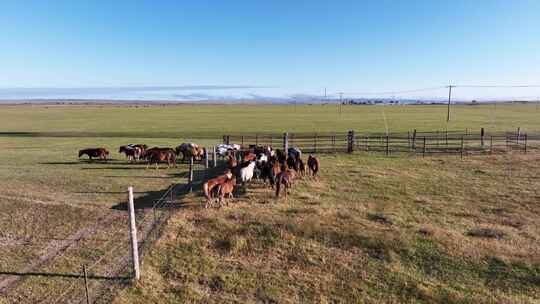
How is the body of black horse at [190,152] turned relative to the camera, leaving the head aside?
to the viewer's left

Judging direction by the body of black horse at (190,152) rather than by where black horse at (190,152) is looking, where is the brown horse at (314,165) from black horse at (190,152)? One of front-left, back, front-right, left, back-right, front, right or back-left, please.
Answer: back-left

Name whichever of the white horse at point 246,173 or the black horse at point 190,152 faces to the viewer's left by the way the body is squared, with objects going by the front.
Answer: the black horse

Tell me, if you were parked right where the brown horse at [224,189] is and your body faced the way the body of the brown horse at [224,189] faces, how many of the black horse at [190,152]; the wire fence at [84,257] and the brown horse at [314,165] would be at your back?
1
